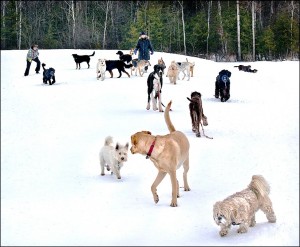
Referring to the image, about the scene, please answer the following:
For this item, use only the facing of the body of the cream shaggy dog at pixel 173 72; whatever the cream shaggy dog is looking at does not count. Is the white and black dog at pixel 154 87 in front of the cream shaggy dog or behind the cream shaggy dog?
in front

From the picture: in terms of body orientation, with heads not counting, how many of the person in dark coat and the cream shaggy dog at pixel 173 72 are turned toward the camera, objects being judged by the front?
2

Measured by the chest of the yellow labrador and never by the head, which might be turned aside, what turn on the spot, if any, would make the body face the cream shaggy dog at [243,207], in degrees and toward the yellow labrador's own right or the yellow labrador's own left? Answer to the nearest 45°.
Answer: approximately 90° to the yellow labrador's own left

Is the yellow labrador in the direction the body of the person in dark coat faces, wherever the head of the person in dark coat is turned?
yes

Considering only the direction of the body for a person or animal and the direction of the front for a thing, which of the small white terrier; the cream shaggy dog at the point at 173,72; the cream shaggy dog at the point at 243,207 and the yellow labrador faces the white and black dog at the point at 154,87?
the cream shaggy dog at the point at 173,72

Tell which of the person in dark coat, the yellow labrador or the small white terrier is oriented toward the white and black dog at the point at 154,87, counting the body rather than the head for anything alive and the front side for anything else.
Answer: the person in dark coat
